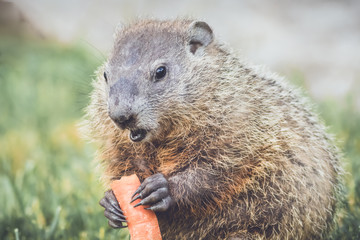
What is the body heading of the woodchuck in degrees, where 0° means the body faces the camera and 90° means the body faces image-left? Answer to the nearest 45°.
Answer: approximately 45°
